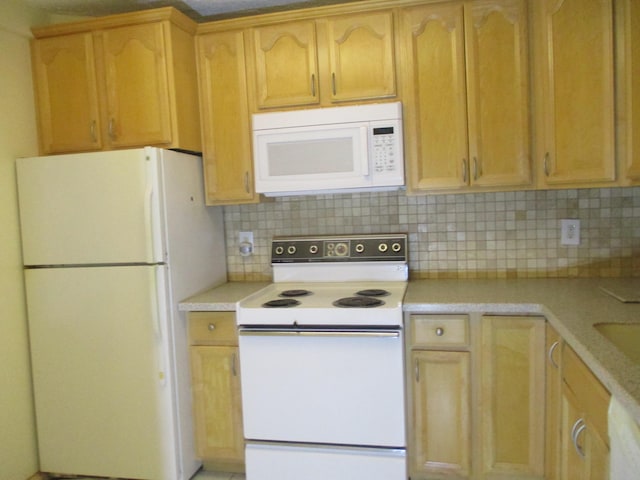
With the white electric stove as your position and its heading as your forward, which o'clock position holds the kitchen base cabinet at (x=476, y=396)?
The kitchen base cabinet is roughly at 9 o'clock from the white electric stove.

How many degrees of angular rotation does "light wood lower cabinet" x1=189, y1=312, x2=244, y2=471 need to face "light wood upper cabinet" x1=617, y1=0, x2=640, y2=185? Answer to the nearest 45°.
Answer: approximately 90° to its left

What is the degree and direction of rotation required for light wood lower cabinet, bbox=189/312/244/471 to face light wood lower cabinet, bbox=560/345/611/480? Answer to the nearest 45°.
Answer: approximately 45° to its left

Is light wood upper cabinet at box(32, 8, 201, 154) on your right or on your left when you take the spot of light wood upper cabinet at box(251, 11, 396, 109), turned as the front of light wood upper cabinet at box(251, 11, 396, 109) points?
on your right

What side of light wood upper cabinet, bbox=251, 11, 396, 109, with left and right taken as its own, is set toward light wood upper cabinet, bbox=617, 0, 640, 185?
left

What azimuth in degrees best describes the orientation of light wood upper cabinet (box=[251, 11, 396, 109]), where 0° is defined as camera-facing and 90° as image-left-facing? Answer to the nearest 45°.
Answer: approximately 0°

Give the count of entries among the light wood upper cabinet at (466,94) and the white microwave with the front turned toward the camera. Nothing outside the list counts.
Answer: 2
